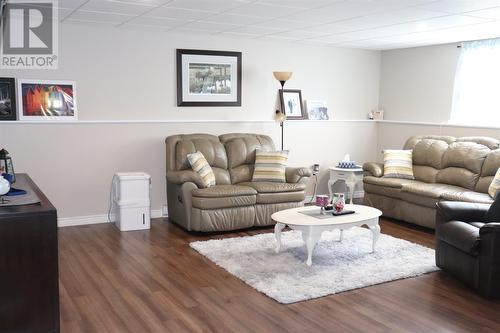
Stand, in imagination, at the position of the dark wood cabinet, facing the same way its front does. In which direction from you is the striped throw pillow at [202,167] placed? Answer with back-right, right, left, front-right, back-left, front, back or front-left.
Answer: front-left

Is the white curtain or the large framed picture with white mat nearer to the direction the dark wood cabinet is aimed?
the white curtain

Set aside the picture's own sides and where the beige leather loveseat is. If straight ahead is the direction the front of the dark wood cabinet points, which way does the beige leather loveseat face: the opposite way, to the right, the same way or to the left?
to the right

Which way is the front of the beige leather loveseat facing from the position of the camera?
facing the viewer and to the right of the viewer

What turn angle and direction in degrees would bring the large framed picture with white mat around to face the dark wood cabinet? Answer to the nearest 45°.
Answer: approximately 45° to its right

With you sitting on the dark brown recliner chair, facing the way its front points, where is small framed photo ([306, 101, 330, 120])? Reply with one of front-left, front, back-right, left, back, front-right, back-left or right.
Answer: right

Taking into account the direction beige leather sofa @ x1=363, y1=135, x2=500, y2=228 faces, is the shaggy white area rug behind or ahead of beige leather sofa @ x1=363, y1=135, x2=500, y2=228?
ahead

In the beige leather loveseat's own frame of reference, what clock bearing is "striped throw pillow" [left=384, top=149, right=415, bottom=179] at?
The striped throw pillow is roughly at 10 o'clock from the beige leather loveseat.

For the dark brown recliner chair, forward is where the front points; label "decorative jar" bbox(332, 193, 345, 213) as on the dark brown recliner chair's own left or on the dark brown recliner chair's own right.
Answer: on the dark brown recliner chair's own right

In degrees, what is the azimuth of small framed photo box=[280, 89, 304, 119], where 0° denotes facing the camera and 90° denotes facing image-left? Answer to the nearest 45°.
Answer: approximately 315°

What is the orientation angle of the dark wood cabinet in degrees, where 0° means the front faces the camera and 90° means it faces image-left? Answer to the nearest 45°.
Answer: approximately 270°

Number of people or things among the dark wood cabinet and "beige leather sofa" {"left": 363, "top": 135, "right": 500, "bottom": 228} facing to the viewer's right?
1

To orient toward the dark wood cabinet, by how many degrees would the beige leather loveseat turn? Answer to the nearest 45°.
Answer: approximately 45° to its right

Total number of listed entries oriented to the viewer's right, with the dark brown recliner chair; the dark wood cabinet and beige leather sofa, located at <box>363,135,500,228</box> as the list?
1

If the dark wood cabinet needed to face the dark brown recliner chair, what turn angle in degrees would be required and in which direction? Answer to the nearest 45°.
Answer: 0° — it already faces it

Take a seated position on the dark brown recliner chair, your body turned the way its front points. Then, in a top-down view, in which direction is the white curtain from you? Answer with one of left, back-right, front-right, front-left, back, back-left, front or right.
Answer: back-right

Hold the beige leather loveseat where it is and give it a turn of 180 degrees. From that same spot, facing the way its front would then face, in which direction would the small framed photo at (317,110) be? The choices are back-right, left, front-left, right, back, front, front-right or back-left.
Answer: right

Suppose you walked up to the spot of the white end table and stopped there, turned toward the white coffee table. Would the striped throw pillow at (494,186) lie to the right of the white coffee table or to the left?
left
